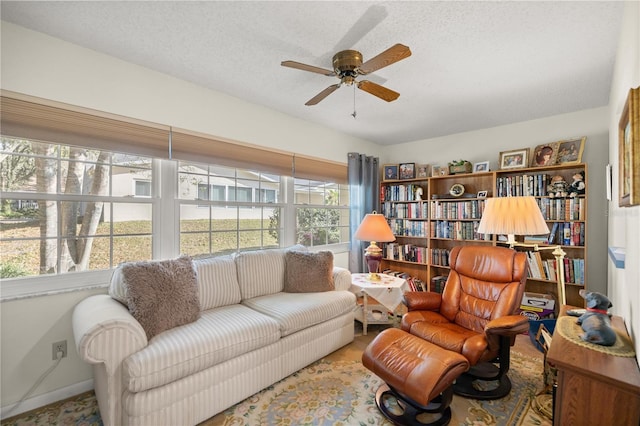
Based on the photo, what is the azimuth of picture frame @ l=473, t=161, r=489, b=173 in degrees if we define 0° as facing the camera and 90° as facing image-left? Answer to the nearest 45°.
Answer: approximately 0°

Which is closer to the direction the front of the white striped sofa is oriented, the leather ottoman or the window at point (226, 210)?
the leather ottoman

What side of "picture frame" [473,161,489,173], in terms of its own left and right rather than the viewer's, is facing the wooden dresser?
front

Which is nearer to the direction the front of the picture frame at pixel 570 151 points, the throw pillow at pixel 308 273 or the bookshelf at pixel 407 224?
the throw pillow

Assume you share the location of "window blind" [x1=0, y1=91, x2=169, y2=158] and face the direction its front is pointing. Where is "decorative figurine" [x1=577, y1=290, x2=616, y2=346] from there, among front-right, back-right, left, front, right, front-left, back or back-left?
front

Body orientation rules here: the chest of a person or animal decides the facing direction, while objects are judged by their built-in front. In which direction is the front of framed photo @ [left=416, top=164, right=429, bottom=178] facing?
toward the camera

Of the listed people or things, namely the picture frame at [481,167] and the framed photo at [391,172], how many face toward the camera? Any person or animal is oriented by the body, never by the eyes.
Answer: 2

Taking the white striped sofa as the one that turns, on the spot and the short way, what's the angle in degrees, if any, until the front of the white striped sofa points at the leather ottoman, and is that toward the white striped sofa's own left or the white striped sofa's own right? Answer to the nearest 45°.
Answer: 0° — it already faces it

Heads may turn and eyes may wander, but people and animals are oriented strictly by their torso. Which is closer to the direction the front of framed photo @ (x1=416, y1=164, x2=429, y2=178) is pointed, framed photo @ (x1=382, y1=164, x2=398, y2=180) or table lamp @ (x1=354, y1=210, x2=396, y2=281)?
the table lamp

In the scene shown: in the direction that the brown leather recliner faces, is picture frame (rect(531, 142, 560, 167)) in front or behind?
behind

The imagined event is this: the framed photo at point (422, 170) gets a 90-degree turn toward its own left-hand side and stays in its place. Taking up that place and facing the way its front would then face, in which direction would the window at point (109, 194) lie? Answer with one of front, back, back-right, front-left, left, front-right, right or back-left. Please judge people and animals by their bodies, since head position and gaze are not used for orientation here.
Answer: back-right

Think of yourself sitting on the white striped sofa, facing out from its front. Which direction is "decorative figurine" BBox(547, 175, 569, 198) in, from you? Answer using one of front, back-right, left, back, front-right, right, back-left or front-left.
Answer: front-left

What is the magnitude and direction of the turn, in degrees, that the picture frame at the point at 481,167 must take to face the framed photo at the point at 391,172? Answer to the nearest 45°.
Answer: approximately 90° to its right

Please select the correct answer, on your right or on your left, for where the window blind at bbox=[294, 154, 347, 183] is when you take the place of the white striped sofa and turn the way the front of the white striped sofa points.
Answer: on your left

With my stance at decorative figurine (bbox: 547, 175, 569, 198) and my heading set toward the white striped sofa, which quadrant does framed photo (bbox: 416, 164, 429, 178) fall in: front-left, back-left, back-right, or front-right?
front-right

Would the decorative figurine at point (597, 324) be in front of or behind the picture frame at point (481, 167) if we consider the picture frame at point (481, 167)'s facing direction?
in front

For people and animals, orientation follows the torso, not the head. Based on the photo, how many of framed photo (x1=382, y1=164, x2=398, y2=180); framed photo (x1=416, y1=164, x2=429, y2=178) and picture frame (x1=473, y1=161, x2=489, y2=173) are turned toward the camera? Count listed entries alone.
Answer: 3
